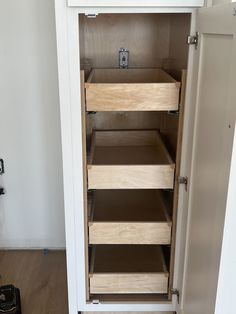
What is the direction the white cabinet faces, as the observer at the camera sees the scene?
facing the viewer
